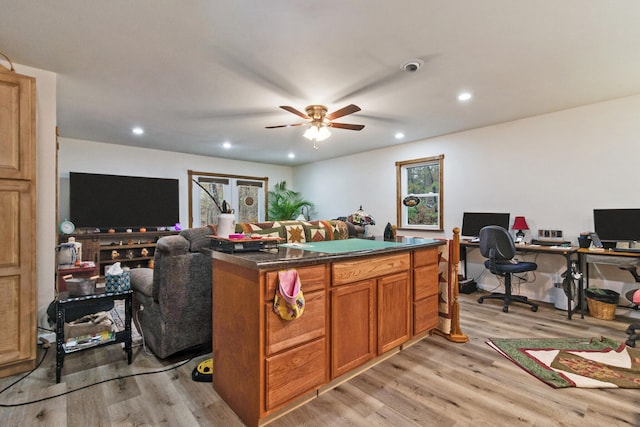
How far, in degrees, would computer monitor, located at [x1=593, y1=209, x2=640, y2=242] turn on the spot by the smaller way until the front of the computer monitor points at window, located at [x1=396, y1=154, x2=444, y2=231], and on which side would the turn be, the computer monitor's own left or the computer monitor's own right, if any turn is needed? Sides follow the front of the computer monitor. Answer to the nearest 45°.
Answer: approximately 90° to the computer monitor's own right

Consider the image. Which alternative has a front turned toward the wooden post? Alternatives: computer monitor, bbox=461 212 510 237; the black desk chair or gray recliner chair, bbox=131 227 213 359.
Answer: the computer monitor

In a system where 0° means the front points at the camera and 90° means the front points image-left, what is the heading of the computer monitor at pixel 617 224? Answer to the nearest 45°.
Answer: approximately 0°

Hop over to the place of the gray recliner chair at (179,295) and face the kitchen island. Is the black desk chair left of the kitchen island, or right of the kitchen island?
left

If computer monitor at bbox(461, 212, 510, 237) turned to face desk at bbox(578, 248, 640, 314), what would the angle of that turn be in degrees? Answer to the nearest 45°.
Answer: approximately 45° to its left

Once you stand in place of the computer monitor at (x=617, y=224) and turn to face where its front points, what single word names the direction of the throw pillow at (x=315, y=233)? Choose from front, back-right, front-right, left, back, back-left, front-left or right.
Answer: front-right

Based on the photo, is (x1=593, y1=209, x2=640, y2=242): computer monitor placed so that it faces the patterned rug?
yes

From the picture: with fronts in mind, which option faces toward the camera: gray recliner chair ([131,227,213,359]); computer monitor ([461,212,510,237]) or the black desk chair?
the computer monitor

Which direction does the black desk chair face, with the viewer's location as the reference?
facing away from the viewer and to the right of the viewer

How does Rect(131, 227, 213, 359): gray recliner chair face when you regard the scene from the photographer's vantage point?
facing away from the viewer and to the left of the viewer

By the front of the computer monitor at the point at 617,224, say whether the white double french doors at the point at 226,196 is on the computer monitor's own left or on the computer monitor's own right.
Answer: on the computer monitor's own right
